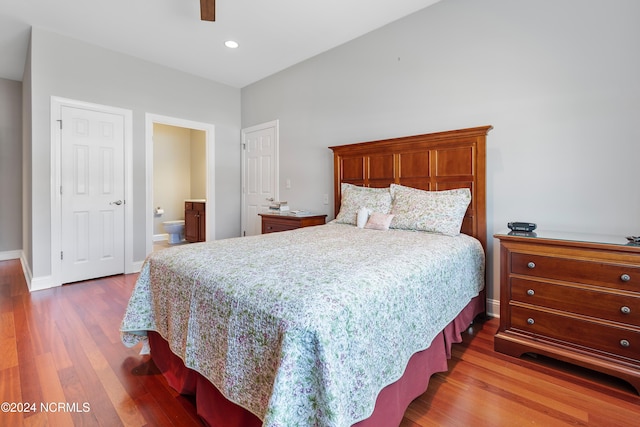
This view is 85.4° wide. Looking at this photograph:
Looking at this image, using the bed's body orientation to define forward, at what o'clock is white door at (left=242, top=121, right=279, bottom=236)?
The white door is roughly at 4 o'clock from the bed.

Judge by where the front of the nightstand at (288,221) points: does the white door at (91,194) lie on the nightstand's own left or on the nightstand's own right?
on the nightstand's own right

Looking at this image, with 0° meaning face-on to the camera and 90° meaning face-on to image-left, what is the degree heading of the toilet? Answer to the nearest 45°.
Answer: approximately 45°

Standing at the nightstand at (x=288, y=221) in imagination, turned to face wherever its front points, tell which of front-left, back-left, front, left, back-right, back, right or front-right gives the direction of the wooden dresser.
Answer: left

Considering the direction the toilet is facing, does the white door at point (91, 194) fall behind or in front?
in front

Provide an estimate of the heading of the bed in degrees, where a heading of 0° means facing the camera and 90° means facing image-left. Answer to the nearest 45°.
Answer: approximately 45°

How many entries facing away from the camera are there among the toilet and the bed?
0

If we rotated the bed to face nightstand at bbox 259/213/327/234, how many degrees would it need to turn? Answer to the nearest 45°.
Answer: approximately 135° to its right

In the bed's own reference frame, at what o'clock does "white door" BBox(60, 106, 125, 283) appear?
The white door is roughly at 3 o'clock from the bed.

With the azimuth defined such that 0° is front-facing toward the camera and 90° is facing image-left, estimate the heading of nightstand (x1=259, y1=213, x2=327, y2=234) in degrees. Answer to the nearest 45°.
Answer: approximately 45°

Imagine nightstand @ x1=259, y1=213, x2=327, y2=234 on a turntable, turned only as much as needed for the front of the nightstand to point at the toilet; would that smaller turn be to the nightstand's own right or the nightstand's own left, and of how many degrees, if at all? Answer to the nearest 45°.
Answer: approximately 90° to the nightstand's own right
